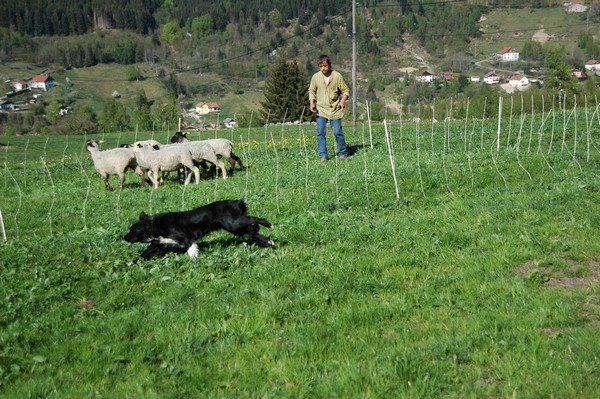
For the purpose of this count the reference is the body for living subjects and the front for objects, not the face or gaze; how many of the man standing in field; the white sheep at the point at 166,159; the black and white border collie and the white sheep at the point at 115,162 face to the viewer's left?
3

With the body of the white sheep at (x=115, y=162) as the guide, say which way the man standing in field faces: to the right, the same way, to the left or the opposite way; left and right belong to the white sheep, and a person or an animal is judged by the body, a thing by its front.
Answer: to the left

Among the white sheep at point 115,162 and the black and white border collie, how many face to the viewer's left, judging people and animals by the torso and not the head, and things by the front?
2

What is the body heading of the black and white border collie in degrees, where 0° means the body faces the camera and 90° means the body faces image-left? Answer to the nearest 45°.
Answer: approximately 90°

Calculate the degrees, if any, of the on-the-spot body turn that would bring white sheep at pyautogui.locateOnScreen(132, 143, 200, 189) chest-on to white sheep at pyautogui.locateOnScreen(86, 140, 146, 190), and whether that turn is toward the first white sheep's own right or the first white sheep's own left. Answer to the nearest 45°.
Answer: approximately 45° to the first white sheep's own right

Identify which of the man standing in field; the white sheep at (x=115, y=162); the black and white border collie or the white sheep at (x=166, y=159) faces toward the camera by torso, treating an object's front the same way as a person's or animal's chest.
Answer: the man standing in field

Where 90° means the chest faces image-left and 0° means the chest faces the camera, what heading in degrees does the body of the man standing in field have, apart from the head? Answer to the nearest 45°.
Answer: approximately 0°

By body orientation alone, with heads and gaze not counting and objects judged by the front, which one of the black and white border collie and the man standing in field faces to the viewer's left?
the black and white border collie

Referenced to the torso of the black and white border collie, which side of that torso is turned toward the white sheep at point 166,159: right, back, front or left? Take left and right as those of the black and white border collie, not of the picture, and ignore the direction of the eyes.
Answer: right

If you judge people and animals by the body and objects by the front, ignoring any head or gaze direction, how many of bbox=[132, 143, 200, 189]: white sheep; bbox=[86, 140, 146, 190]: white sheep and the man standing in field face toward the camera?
1

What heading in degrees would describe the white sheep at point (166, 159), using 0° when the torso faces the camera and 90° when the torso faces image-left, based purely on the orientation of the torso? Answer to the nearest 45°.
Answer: approximately 90°

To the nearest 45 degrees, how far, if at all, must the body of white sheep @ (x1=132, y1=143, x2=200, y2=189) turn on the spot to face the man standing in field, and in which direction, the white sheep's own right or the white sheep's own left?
approximately 180°

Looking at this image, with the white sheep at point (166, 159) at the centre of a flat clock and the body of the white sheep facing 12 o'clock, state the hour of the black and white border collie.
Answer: The black and white border collie is roughly at 9 o'clock from the white sheep.

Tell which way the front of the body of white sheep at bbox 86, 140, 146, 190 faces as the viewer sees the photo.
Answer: to the viewer's left
